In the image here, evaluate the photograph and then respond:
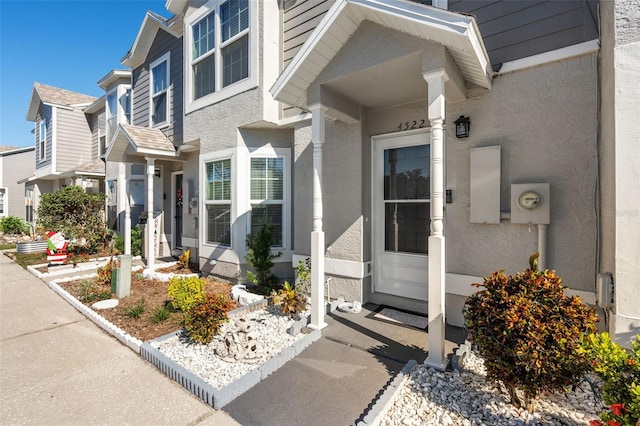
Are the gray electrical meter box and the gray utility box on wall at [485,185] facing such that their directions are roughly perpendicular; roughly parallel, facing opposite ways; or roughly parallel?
roughly parallel

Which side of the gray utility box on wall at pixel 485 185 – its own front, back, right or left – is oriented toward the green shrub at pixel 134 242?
right

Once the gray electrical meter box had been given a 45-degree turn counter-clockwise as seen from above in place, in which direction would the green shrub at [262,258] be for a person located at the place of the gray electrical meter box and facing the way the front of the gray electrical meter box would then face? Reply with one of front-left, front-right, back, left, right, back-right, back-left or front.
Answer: back-right

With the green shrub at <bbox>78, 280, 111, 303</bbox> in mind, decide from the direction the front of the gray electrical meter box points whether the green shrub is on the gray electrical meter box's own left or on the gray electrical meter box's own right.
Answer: on the gray electrical meter box's own right

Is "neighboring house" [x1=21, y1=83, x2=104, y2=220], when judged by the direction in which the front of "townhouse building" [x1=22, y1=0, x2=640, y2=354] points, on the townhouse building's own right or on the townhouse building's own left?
on the townhouse building's own right

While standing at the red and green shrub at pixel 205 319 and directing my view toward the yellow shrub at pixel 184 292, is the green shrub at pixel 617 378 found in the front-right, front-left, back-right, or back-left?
back-right

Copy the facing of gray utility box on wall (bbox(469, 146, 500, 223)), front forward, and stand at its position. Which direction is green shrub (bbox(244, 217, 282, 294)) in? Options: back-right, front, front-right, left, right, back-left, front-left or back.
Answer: right

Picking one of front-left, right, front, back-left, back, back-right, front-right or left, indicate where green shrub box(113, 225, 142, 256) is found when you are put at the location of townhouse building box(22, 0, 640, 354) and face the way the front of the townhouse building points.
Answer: right

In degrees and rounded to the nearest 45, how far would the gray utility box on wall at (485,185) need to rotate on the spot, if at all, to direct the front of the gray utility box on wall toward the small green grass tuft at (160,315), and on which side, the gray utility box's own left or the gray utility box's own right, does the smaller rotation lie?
approximately 90° to the gray utility box's own right

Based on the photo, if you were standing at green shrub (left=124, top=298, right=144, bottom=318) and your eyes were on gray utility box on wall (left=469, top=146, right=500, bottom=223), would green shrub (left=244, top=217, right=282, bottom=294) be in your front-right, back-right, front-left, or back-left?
front-left

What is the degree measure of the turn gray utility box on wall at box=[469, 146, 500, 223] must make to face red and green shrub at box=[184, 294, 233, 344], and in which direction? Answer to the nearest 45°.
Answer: approximately 45° to its right

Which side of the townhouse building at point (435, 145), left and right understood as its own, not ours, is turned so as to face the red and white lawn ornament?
right

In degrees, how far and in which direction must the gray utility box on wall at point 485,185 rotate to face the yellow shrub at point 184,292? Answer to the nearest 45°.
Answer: approximately 90° to its right

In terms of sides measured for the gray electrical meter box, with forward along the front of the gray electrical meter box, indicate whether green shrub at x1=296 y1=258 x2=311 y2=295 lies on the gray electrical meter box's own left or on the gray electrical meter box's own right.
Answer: on the gray electrical meter box's own right

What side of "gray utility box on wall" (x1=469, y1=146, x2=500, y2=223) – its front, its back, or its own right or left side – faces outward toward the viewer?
front

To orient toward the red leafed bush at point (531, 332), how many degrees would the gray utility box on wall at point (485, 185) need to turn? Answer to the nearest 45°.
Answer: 0° — it already faces it

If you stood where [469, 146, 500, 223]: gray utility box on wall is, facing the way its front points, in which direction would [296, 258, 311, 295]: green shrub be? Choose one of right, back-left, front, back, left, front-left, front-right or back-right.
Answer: right
